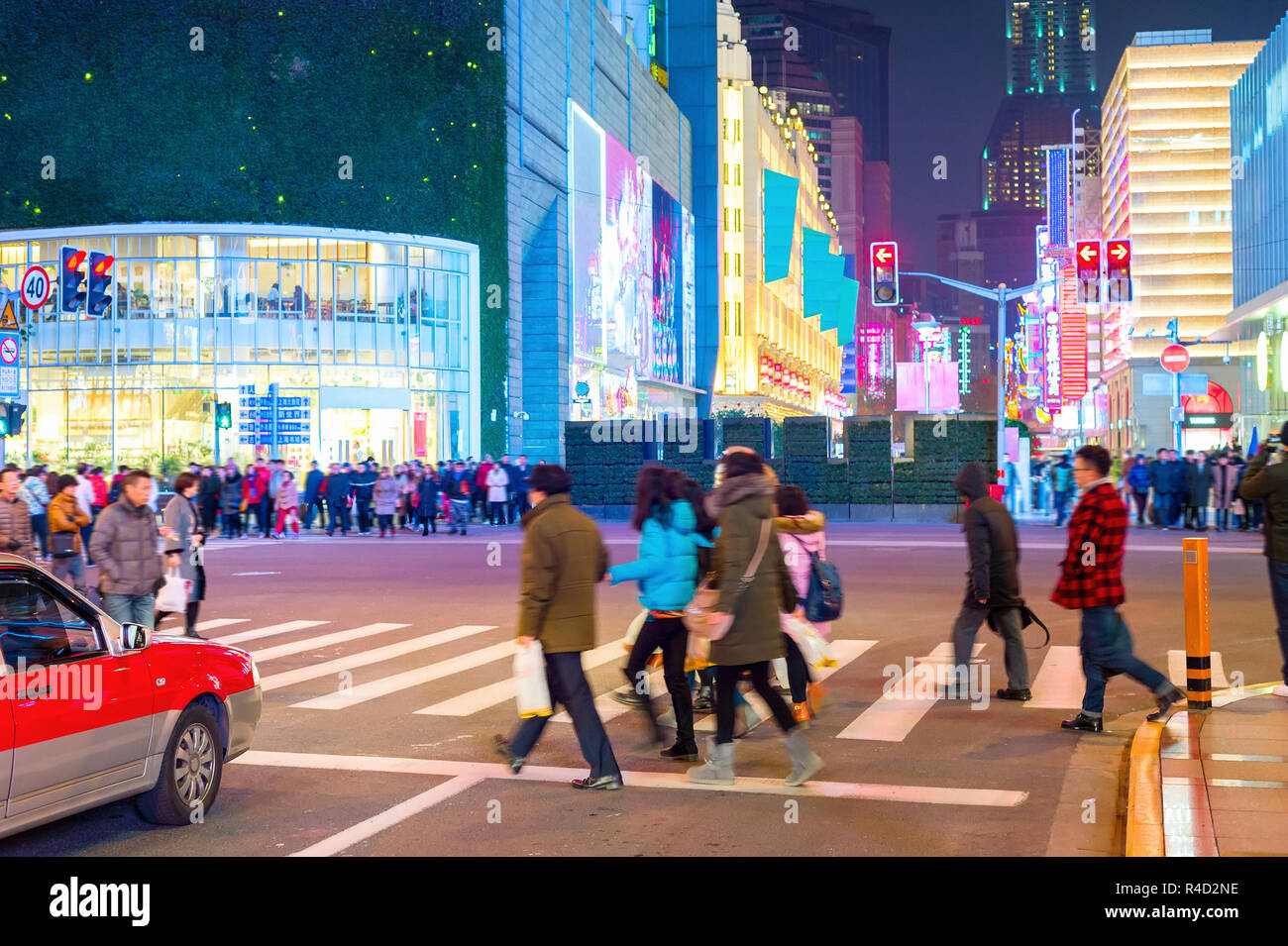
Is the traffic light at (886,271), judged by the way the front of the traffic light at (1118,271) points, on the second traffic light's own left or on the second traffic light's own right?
on the second traffic light's own right

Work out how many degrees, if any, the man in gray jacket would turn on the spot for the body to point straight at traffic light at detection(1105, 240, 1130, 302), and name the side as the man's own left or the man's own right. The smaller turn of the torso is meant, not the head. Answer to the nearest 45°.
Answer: approximately 90° to the man's own left

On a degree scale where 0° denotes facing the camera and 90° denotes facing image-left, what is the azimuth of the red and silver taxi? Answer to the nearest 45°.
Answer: approximately 225°

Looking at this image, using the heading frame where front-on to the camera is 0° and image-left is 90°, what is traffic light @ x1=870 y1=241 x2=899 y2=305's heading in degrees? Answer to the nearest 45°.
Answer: approximately 0°

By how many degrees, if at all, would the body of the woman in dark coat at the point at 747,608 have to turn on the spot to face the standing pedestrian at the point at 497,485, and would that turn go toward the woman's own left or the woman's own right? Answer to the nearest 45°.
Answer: approximately 45° to the woman's own right

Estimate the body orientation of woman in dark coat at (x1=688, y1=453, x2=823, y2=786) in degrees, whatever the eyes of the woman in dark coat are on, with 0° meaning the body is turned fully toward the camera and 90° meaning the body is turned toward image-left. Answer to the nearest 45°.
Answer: approximately 135°

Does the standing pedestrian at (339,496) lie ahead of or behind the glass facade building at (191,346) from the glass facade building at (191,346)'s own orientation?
ahead
